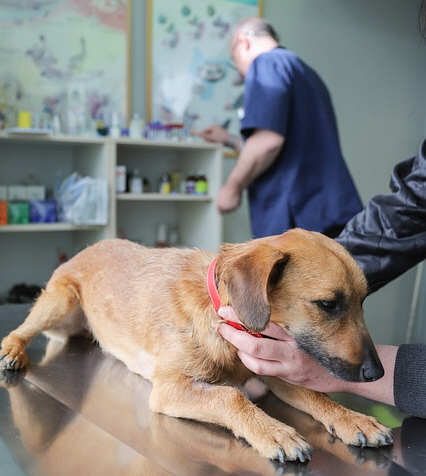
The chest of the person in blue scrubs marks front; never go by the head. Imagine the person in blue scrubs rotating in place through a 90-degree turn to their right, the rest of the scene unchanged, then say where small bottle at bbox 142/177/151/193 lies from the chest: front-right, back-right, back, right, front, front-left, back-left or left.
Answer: left

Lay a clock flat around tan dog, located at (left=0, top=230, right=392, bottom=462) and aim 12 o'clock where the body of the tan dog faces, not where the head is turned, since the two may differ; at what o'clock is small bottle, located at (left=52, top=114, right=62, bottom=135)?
The small bottle is roughly at 7 o'clock from the tan dog.

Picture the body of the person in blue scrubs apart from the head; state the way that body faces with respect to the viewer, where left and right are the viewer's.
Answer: facing away from the viewer and to the left of the viewer

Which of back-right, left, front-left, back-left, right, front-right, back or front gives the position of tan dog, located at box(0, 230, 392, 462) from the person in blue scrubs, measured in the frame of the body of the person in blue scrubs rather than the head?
back-left

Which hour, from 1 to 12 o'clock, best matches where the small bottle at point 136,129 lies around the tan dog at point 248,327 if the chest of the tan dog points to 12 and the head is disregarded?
The small bottle is roughly at 7 o'clock from the tan dog.

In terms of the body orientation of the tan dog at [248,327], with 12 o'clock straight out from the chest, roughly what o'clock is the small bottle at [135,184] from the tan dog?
The small bottle is roughly at 7 o'clock from the tan dog.

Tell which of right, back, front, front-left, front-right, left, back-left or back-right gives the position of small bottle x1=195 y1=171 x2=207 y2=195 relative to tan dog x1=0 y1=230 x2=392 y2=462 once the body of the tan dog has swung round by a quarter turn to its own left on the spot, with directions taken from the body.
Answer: front-left

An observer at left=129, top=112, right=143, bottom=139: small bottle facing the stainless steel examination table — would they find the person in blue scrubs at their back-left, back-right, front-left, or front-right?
front-left

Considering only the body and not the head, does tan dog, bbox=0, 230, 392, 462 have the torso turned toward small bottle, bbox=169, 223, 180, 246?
no

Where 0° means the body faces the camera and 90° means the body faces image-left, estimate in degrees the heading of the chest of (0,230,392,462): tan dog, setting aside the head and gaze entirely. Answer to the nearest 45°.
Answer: approximately 315°

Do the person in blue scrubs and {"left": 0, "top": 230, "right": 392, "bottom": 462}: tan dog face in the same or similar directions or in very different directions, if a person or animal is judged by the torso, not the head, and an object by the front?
very different directions

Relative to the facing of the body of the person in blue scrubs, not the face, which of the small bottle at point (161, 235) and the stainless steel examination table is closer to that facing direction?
the small bottle

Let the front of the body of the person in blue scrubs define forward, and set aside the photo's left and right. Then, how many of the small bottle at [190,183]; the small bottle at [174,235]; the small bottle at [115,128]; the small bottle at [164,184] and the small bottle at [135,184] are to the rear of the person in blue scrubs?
0

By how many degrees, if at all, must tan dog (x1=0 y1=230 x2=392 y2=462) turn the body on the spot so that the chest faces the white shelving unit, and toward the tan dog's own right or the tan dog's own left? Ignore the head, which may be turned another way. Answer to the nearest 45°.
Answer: approximately 135° to the tan dog's own left
